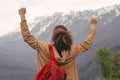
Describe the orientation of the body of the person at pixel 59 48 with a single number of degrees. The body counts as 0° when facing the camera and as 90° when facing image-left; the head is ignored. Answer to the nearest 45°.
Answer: approximately 180°
